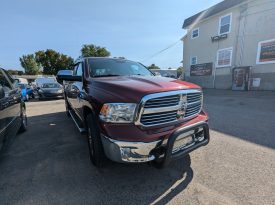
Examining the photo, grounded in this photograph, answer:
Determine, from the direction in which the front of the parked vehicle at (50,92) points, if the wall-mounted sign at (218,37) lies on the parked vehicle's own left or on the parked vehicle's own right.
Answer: on the parked vehicle's own left

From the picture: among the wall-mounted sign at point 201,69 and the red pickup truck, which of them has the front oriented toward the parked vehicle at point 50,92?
the wall-mounted sign

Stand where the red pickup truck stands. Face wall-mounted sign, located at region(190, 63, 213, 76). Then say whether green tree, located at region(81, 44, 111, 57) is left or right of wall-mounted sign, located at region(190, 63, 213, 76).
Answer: left

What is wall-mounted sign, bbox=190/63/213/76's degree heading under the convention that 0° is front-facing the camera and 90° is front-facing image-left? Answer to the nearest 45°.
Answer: approximately 45°

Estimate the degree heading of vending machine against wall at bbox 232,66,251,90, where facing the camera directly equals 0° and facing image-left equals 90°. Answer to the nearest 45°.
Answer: approximately 45°

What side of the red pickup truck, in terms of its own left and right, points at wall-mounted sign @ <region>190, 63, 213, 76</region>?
left

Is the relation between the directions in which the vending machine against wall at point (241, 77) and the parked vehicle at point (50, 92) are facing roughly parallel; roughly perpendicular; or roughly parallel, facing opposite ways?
roughly perpendicular

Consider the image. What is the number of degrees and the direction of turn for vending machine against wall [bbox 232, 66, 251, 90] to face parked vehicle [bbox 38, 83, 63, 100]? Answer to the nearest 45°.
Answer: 0° — it already faces it

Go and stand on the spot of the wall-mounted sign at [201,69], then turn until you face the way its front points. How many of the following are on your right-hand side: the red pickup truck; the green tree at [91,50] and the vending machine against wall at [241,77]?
1

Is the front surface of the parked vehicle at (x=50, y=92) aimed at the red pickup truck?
yes

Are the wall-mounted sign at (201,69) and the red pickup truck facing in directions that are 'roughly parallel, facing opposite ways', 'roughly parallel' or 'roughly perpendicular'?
roughly perpendicular

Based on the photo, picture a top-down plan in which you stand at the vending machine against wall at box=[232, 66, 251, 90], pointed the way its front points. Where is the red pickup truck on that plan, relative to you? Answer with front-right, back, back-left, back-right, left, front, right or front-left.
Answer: front-left

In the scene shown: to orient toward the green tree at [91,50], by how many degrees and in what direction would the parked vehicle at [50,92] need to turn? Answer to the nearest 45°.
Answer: approximately 180°

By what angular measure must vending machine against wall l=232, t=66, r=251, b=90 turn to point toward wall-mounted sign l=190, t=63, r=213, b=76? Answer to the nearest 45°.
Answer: approximately 90° to its right
